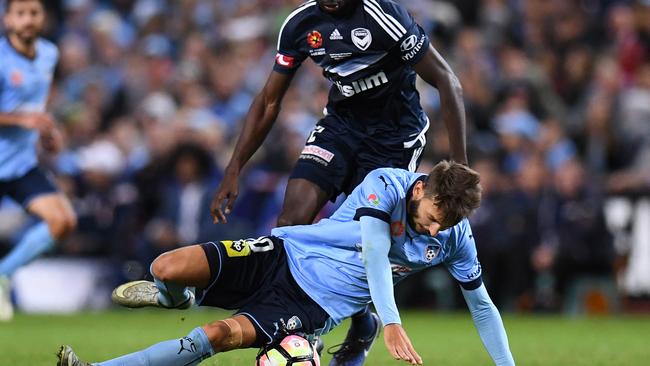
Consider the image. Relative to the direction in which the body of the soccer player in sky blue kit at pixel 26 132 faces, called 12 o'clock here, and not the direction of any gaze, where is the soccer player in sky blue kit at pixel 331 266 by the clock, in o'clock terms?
the soccer player in sky blue kit at pixel 331 266 is roughly at 1 o'clock from the soccer player in sky blue kit at pixel 26 132.

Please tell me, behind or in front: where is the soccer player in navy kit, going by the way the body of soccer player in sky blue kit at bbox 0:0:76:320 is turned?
in front

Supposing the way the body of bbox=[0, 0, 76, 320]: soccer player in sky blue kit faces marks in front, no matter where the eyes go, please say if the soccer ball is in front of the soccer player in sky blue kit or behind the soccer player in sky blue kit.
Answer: in front

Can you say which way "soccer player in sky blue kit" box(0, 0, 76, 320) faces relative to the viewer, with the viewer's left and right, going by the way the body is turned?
facing the viewer and to the right of the viewer
